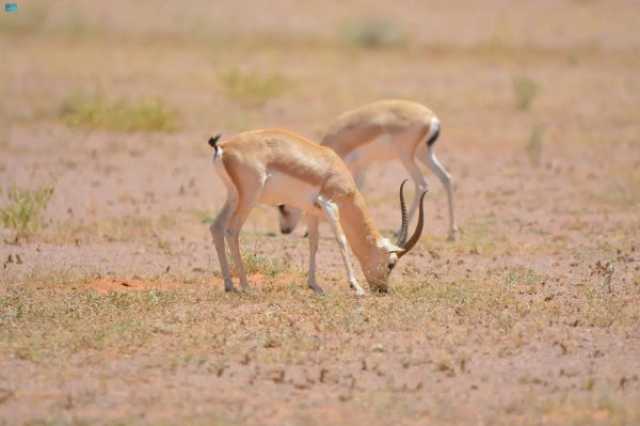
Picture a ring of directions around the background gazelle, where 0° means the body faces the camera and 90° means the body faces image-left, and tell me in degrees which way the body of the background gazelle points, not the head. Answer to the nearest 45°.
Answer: approximately 90°
